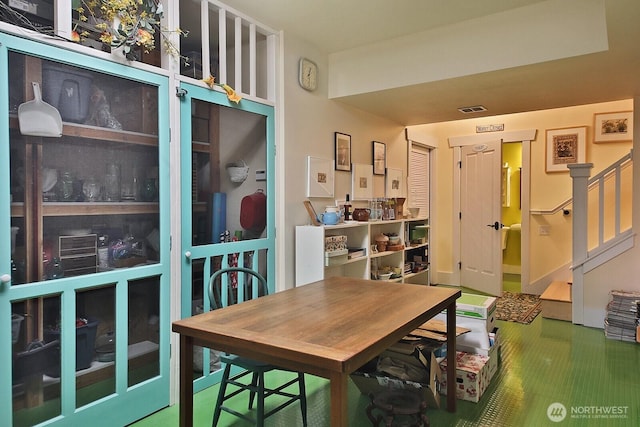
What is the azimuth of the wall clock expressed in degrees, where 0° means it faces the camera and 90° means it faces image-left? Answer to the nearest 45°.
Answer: approximately 315°

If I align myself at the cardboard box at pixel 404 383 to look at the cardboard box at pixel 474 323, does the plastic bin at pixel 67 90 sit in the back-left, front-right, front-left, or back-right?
back-left

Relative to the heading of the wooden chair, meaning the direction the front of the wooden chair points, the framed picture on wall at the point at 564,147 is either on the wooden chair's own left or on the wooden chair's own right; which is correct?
on the wooden chair's own left

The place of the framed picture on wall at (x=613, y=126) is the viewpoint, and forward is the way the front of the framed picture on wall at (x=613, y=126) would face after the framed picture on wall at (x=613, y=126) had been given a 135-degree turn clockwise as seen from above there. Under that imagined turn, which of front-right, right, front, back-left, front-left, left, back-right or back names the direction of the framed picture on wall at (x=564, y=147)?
front-left

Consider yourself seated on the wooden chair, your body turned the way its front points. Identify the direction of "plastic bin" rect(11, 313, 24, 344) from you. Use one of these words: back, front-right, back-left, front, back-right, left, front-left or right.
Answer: back-right

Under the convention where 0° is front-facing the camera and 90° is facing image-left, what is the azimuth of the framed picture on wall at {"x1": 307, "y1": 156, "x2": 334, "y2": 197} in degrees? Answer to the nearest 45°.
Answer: approximately 315°

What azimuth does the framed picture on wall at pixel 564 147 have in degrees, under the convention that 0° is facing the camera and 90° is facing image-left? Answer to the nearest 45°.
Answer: approximately 0°

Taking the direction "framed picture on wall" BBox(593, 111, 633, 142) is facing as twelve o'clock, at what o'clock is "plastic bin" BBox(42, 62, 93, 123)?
The plastic bin is roughly at 1 o'clock from the framed picture on wall.
